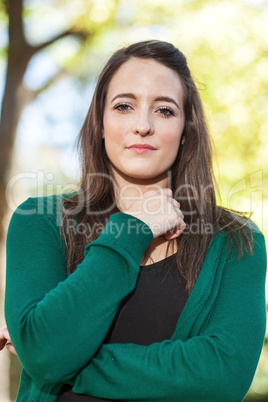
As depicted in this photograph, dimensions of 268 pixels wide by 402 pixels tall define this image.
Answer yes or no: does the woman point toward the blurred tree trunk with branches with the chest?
no

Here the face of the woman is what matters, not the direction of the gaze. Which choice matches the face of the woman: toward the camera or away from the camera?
toward the camera

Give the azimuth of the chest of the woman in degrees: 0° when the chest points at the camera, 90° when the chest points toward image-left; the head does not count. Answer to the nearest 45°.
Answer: approximately 0°
